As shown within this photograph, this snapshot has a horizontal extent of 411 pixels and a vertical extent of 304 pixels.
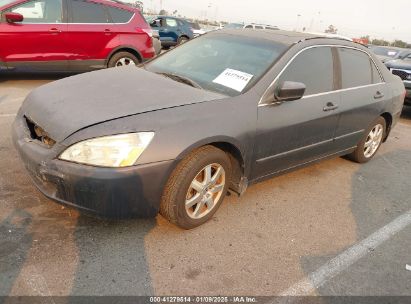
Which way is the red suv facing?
to the viewer's left

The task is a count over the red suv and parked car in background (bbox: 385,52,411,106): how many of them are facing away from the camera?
0

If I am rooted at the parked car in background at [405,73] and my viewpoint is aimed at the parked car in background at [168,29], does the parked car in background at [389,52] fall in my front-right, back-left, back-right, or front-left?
front-right

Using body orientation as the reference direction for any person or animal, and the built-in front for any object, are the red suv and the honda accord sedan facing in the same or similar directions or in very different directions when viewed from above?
same or similar directions

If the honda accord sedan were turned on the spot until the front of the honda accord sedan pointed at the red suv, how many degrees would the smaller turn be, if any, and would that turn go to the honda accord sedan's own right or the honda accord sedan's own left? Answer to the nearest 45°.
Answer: approximately 90° to the honda accord sedan's own right

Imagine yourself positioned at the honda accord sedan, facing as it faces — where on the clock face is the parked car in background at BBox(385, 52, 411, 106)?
The parked car in background is roughly at 6 o'clock from the honda accord sedan.

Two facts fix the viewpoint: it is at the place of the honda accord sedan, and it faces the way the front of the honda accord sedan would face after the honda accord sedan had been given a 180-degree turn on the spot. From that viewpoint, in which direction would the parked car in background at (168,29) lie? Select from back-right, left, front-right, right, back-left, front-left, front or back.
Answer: front-left

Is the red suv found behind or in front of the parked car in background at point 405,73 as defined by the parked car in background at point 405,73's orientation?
in front

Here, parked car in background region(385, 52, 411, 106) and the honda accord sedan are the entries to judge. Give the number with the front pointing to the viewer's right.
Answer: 0

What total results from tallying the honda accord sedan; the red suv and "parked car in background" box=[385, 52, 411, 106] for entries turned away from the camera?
0

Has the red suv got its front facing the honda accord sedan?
no

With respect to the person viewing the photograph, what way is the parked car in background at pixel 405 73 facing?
facing the viewer and to the left of the viewer

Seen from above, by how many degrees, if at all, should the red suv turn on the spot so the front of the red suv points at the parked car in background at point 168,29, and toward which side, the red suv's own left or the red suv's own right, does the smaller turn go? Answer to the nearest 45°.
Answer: approximately 90° to the red suv's own right
